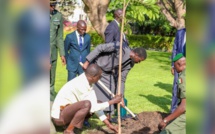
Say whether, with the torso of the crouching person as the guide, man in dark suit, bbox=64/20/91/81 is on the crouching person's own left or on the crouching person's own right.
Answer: on the crouching person's own left

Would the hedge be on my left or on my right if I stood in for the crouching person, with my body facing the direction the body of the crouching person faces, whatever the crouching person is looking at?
on my left

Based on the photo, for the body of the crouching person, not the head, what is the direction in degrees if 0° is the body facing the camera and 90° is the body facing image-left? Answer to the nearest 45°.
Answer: approximately 270°
